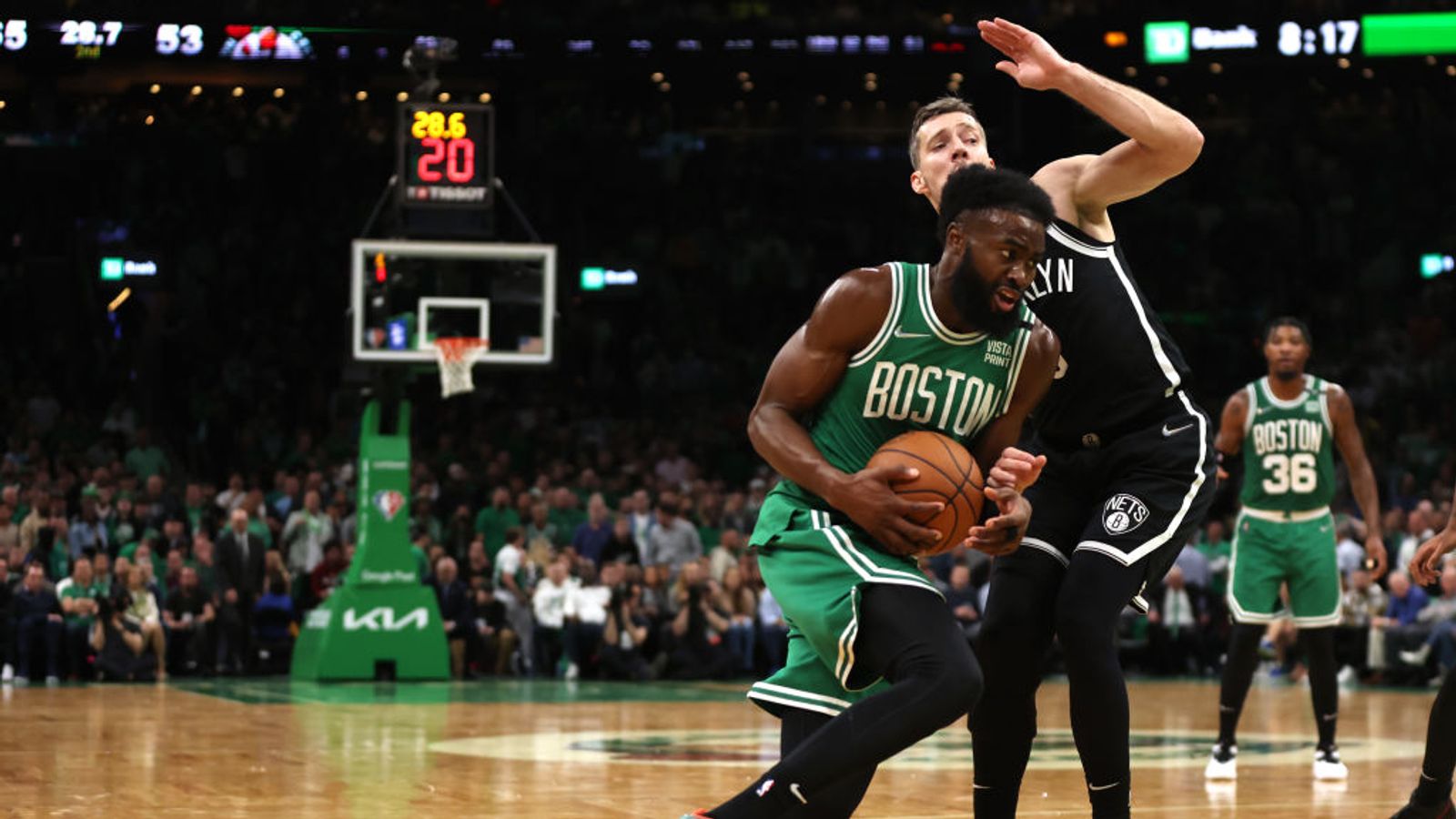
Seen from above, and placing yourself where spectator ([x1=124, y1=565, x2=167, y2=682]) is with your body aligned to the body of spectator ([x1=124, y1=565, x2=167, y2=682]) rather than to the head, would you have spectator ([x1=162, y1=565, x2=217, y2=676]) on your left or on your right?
on your left

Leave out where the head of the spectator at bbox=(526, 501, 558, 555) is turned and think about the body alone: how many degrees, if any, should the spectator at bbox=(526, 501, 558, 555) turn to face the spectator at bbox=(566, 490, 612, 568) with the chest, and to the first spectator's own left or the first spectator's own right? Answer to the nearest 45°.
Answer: approximately 45° to the first spectator's own left

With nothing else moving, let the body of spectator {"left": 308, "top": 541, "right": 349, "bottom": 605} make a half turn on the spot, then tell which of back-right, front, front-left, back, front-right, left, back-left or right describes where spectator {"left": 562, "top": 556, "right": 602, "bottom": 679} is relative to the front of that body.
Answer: right

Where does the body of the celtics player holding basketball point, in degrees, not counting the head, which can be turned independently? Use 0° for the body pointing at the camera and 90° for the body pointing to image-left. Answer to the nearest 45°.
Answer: approximately 315°

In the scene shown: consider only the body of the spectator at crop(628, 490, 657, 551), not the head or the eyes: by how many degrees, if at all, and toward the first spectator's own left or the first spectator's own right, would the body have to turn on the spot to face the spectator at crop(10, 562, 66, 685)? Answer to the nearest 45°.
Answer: approximately 45° to the first spectator's own right

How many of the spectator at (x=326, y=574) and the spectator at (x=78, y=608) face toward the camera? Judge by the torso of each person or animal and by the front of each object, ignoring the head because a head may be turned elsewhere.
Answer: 2

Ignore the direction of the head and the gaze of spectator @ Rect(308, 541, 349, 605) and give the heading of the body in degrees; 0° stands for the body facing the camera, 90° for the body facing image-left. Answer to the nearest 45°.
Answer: approximately 0°

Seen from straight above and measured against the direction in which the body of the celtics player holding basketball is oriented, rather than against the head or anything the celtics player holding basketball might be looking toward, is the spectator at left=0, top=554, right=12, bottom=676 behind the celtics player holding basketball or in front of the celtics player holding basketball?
behind

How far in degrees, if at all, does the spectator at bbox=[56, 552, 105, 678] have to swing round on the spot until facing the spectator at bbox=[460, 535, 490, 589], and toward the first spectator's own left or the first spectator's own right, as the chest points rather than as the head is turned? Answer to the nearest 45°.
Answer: approximately 90° to the first spectator's own left

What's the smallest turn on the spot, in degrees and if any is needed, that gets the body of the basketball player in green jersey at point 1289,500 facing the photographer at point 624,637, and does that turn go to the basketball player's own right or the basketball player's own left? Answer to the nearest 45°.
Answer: approximately 135° to the basketball player's own right
